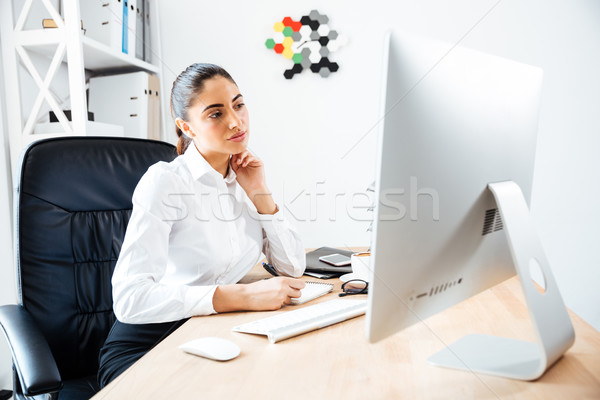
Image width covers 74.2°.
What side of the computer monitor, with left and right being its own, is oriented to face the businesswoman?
front

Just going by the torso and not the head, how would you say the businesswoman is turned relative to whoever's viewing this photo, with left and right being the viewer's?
facing the viewer and to the right of the viewer

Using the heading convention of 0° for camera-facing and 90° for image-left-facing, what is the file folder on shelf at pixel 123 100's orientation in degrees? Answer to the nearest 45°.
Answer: approximately 315°

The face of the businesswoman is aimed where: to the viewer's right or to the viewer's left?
to the viewer's right

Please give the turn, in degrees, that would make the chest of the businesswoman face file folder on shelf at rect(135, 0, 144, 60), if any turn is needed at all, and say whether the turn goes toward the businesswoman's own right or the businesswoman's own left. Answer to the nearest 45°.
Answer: approximately 135° to the businesswoman's own left

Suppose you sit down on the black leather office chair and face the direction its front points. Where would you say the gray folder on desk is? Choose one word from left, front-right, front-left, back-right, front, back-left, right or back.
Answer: front-left

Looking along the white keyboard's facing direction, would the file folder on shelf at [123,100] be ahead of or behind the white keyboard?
ahead

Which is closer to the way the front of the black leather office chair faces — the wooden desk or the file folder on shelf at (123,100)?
the wooden desk

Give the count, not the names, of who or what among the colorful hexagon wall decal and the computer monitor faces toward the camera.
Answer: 1

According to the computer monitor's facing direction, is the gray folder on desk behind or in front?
in front

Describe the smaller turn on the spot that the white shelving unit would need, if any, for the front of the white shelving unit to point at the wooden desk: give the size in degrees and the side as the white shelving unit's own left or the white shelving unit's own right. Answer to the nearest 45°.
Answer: approximately 45° to the white shelving unit's own right

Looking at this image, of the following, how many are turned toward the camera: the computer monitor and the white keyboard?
0

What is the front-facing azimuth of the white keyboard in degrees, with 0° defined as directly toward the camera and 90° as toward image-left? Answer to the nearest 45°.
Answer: approximately 135°

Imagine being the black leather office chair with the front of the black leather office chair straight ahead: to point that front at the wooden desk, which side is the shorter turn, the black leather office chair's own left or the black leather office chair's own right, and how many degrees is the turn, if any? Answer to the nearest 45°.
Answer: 0° — it already faces it

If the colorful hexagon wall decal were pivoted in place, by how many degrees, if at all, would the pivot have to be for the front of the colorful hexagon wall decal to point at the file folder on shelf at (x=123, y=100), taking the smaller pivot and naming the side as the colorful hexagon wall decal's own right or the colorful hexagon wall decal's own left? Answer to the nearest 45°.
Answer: approximately 90° to the colorful hexagon wall decal's own right
